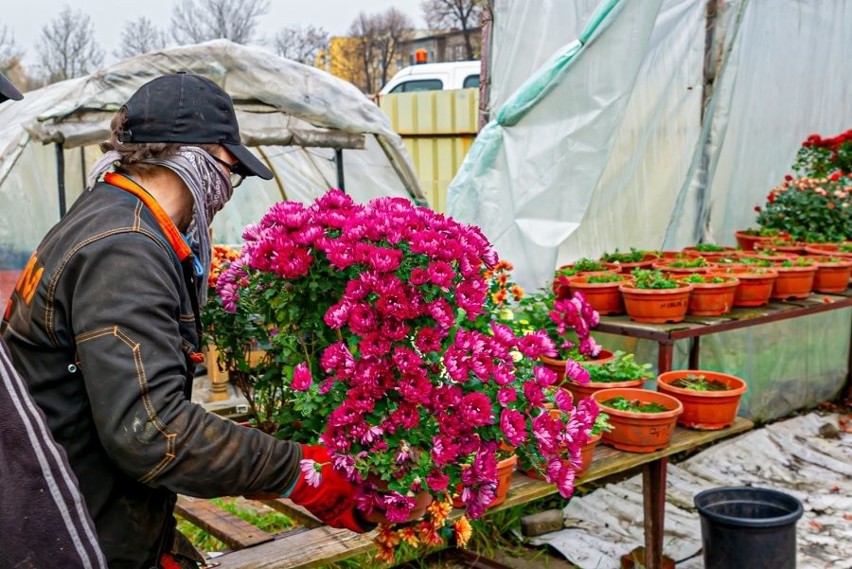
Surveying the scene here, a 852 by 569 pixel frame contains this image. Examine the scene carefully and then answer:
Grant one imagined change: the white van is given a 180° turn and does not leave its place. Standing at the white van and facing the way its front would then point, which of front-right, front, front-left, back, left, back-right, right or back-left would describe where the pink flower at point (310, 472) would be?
right

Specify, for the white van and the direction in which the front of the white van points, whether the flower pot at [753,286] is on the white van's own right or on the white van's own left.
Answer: on the white van's own left

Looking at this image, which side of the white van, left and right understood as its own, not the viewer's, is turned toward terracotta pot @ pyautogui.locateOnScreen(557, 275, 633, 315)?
left

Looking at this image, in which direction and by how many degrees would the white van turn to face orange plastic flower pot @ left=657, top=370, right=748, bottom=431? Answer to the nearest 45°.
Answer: approximately 90° to its left

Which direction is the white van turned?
to the viewer's left

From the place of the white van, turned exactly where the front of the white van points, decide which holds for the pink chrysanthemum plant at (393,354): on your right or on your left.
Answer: on your left

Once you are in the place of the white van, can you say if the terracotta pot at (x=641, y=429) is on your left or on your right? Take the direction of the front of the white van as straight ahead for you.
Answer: on your left

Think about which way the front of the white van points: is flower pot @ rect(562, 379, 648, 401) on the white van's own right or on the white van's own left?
on the white van's own left

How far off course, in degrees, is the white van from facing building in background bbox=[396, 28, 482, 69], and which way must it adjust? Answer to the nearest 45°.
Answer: approximately 90° to its right

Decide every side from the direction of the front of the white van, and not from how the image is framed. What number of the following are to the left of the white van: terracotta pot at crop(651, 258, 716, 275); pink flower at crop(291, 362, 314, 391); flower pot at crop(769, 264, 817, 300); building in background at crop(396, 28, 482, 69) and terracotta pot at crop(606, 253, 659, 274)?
4

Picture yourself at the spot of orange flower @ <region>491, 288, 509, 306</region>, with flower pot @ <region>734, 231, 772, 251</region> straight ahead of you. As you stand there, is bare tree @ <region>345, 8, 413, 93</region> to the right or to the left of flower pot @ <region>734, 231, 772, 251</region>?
left
